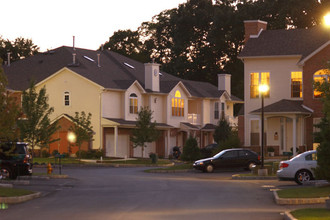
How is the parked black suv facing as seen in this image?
to the viewer's left

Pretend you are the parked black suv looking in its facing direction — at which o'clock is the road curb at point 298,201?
The road curb is roughly at 8 o'clock from the parked black suv.

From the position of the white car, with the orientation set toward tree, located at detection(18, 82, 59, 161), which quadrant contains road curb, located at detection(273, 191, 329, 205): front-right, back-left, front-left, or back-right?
back-left

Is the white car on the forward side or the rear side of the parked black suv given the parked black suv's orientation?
on the rear side
